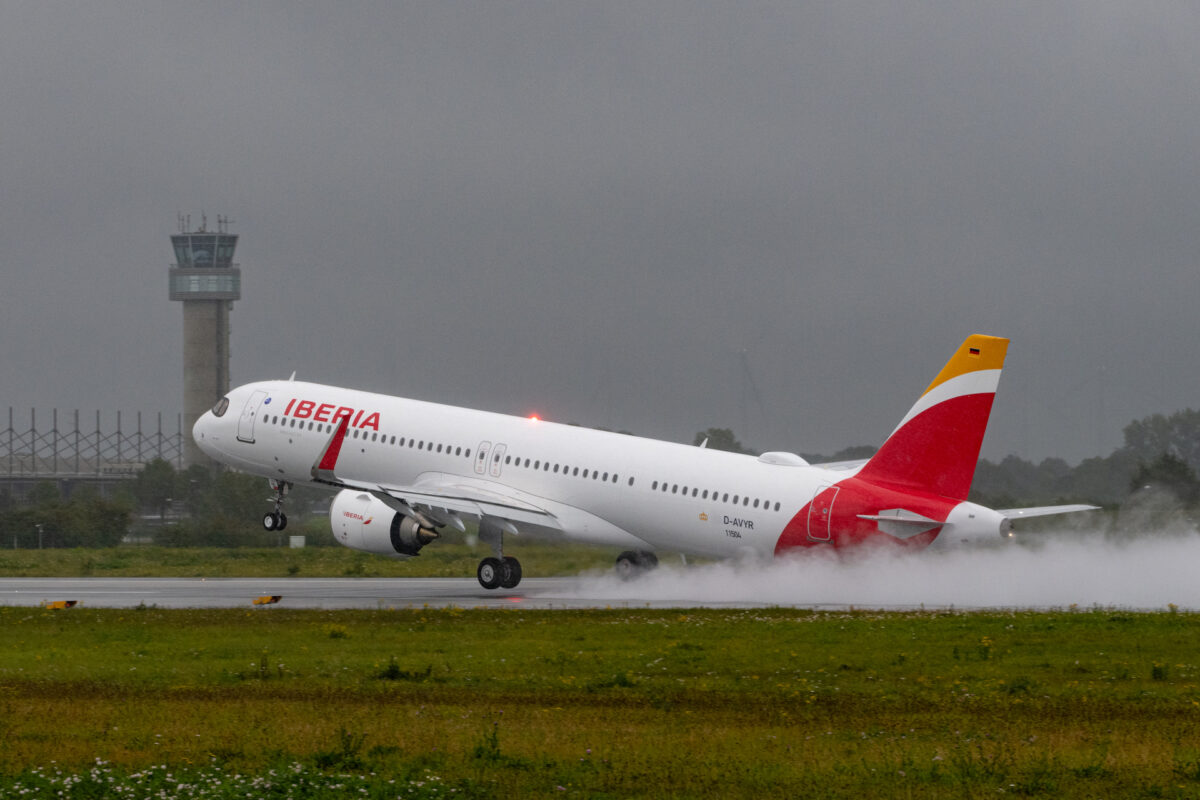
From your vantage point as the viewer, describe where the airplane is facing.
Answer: facing away from the viewer and to the left of the viewer

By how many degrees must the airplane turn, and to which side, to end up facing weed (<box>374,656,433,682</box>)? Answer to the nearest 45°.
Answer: approximately 135° to its left

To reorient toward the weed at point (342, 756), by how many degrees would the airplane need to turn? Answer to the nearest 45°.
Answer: approximately 135° to its left
